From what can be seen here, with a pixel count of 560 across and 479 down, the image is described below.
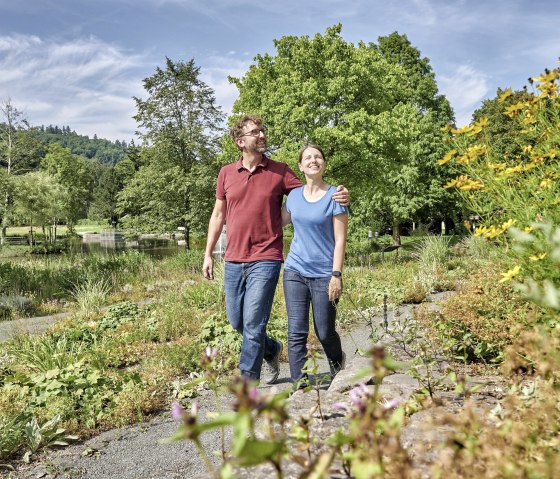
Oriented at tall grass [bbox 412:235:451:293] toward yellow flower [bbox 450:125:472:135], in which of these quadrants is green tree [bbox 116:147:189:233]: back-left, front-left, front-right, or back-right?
back-right

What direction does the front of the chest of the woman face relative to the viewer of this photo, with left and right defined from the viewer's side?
facing the viewer

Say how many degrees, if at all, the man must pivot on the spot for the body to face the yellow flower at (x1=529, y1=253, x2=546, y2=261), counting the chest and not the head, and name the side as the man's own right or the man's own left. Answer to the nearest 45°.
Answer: approximately 45° to the man's own left

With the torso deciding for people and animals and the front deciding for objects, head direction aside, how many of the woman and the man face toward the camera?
2

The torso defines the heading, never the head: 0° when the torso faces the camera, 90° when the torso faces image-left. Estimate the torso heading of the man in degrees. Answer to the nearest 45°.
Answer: approximately 0°

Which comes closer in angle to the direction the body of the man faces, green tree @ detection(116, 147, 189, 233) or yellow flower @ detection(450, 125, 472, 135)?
the yellow flower

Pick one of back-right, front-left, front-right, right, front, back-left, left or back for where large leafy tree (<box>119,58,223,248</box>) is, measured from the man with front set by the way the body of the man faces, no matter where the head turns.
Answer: back

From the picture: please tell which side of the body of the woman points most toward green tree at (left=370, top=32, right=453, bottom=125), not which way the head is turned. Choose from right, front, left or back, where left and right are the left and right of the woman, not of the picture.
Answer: back

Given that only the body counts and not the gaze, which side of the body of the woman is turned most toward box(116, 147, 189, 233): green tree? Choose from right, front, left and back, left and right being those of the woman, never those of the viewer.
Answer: back

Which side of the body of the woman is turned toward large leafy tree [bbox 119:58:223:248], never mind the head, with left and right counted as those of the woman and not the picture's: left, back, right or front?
back

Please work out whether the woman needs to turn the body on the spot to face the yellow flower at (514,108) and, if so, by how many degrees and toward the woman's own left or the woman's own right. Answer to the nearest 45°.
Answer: approximately 90° to the woman's own left
